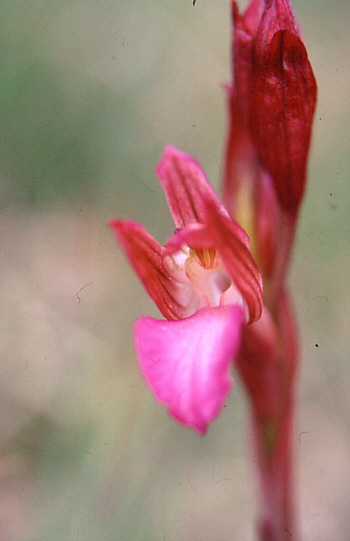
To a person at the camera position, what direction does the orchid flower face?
facing the viewer and to the left of the viewer
